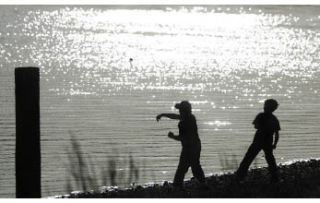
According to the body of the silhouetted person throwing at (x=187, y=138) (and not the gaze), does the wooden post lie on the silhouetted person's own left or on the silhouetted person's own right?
on the silhouetted person's own left

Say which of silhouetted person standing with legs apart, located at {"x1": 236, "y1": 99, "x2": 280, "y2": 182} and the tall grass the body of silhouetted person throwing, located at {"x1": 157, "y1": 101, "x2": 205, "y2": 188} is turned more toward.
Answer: the tall grass

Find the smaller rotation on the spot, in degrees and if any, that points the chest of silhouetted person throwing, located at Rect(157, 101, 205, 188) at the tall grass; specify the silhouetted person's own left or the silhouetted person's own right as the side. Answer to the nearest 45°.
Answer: approximately 45° to the silhouetted person's own right

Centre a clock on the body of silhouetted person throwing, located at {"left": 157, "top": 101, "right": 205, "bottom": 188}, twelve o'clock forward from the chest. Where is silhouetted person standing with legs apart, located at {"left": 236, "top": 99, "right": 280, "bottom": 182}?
silhouetted person standing with legs apart, located at {"left": 236, "top": 99, "right": 280, "bottom": 182} is roughly at 6 o'clock from silhouetted person throwing, located at {"left": 157, "top": 101, "right": 205, "bottom": 188}.

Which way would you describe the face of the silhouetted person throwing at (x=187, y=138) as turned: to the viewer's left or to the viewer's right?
to the viewer's left

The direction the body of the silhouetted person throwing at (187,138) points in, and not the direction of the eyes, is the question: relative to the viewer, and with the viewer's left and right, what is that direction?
facing to the left of the viewer
